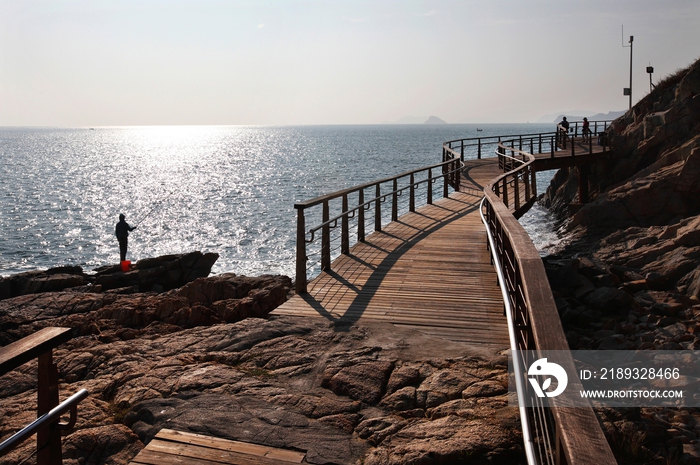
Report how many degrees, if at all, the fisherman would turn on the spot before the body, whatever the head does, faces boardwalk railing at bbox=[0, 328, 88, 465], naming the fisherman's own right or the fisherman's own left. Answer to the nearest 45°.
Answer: approximately 135° to the fisherman's own right

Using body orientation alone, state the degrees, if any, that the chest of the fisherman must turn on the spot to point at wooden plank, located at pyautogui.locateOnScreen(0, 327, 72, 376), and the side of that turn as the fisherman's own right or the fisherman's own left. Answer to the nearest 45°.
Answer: approximately 135° to the fisherman's own right

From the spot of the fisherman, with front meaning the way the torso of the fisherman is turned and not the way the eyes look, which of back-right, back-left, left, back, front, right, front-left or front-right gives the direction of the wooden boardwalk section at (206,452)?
back-right

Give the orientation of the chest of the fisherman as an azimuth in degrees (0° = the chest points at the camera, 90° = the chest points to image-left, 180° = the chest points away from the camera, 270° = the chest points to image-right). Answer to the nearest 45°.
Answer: approximately 225°

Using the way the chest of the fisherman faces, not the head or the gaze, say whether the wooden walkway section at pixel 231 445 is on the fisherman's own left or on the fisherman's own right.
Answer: on the fisherman's own right
